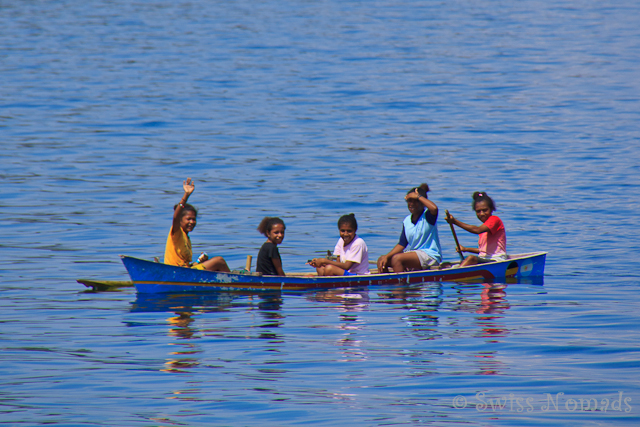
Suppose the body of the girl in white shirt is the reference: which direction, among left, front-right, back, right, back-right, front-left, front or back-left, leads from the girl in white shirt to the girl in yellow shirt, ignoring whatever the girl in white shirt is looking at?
front-right

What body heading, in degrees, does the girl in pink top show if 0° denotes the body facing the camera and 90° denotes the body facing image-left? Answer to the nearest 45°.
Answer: approximately 90°

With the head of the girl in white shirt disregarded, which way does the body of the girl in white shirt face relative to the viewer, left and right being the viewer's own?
facing the viewer and to the left of the viewer

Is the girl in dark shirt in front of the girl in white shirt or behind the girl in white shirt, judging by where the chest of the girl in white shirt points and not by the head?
in front

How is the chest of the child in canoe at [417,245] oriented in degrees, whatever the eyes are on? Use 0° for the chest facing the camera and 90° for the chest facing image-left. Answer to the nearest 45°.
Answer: approximately 45°

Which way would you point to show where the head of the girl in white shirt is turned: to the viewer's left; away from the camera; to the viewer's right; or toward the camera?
toward the camera

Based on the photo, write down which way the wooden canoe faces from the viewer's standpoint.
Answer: facing to the left of the viewer
